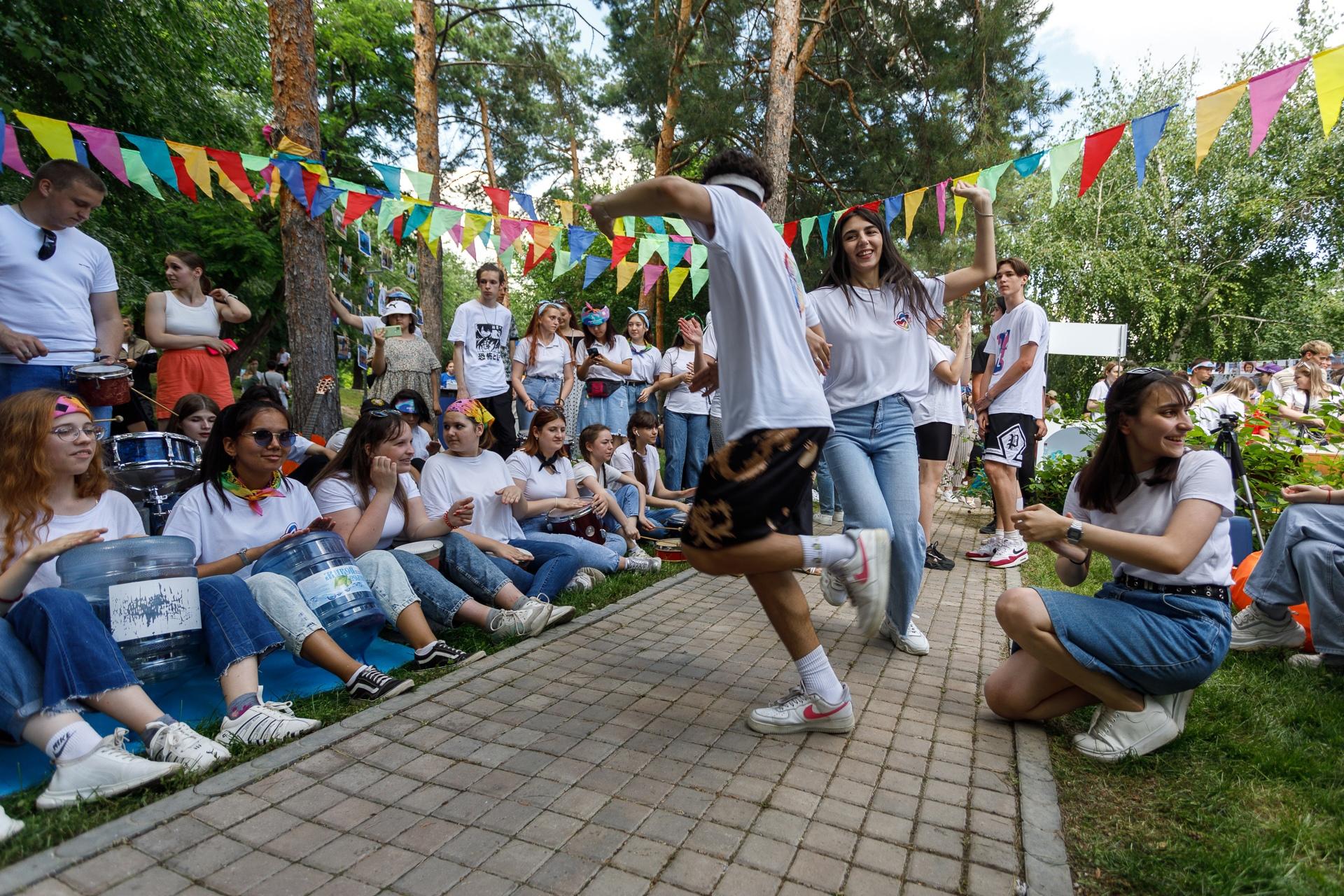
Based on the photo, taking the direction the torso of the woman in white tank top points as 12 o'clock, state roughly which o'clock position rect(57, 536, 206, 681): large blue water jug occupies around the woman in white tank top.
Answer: The large blue water jug is roughly at 12 o'clock from the woman in white tank top.

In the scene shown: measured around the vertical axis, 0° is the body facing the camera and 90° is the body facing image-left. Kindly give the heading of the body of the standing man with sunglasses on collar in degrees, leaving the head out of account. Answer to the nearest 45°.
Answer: approximately 315°

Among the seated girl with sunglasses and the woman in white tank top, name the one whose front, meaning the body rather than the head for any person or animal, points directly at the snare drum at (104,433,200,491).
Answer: the woman in white tank top

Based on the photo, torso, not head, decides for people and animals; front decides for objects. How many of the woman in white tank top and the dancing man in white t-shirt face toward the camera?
1

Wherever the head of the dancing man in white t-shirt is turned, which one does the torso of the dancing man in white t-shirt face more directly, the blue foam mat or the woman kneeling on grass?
the blue foam mat

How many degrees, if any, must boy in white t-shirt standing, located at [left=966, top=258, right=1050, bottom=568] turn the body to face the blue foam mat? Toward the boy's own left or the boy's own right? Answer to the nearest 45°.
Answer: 0° — they already face it

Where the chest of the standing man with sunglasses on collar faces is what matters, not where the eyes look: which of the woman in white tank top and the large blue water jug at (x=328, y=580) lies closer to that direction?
the large blue water jug

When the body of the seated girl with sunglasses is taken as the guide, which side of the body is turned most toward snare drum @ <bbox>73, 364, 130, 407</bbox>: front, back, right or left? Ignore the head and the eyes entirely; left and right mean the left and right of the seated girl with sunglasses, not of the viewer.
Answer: back

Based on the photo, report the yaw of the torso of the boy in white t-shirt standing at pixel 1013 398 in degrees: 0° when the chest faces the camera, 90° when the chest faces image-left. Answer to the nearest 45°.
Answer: approximately 45°

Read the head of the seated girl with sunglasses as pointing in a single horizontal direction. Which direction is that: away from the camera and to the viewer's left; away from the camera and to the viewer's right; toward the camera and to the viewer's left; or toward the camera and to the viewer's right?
toward the camera and to the viewer's right

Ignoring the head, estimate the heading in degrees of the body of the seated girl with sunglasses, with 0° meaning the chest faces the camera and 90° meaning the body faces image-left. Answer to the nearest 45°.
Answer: approximately 315°
